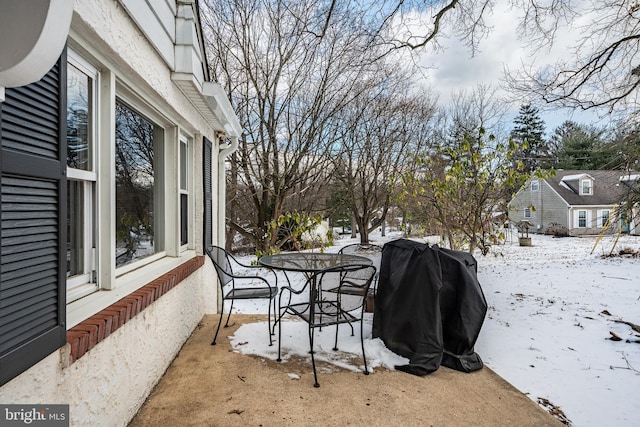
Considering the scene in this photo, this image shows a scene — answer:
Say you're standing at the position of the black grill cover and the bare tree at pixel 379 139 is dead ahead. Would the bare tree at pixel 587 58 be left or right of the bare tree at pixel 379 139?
right

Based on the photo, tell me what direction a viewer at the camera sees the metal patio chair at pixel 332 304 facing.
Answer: facing away from the viewer and to the left of the viewer

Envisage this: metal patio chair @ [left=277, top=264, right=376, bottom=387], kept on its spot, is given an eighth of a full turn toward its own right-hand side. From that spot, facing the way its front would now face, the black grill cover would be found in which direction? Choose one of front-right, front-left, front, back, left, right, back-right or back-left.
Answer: right

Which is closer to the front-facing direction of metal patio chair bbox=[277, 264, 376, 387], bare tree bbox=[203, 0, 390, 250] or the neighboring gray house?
the bare tree

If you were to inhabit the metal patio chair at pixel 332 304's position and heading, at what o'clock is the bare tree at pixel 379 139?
The bare tree is roughly at 2 o'clock from the metal patio chair.

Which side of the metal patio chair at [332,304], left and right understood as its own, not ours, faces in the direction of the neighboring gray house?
right

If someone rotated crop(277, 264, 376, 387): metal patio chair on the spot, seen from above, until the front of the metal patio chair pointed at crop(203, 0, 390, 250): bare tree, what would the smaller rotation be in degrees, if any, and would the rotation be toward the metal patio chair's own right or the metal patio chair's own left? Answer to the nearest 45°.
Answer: approximately 45° to the metal patio chair's own right
